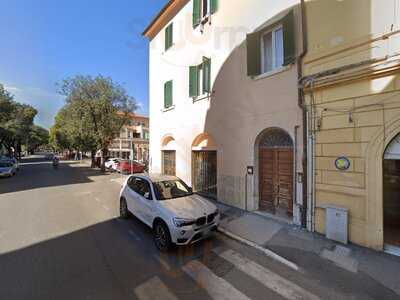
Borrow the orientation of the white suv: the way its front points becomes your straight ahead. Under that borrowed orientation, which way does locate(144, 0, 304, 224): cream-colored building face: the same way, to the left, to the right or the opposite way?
to the right

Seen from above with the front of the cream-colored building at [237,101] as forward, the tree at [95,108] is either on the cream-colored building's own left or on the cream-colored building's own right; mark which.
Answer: on the cream-colored building's own right

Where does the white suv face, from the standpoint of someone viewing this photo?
facing the viewer and to the right of the viewer

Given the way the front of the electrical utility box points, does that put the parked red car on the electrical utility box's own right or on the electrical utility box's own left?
on the electrical utility box's own right

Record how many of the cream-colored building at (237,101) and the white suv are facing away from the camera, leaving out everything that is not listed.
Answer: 0

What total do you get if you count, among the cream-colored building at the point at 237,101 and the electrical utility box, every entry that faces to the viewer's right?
0

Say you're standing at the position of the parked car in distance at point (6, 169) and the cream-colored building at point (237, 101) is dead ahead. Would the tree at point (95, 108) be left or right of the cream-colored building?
left

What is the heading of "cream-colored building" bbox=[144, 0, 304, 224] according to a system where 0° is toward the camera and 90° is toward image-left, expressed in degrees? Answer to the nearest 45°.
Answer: approximately 45°

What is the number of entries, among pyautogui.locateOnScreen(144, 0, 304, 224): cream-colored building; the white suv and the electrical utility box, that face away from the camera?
0

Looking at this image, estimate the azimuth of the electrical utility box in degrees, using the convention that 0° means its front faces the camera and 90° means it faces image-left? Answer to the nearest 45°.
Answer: approximately 45°

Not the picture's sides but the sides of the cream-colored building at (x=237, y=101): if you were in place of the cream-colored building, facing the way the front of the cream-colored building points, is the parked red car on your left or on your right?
on your right

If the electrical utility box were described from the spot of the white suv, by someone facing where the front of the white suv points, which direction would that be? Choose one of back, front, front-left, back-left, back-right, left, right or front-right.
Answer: front-left
